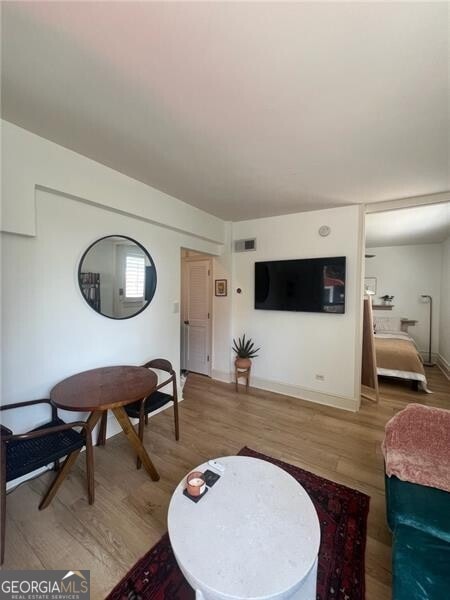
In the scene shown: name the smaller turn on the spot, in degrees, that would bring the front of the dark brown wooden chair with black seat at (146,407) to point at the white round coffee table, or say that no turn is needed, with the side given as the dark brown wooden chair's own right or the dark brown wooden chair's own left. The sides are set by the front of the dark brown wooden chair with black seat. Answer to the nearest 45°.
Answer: approximately 45° to the dark brown wooden chair's own left

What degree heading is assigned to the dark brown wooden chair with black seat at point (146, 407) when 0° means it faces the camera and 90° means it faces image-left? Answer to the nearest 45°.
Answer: approximately 45°

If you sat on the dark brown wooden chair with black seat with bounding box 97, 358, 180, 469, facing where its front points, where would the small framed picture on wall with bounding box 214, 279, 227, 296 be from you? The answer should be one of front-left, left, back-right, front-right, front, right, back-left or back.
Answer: back

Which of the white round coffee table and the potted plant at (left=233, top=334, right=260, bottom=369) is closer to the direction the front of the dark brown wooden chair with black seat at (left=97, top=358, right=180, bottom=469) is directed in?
the white round coffee table

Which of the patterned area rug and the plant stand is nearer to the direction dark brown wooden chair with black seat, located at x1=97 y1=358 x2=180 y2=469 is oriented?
the patterned area rug

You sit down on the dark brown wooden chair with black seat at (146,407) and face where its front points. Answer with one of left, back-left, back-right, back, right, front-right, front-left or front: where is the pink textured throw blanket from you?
left

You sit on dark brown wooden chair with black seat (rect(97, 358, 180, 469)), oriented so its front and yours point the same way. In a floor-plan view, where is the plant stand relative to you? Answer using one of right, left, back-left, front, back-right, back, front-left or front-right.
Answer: back

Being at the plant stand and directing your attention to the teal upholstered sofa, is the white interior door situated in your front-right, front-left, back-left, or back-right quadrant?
back-right

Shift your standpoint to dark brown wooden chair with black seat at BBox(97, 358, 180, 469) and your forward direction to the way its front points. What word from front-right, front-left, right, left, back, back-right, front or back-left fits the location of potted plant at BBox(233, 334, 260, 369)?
back

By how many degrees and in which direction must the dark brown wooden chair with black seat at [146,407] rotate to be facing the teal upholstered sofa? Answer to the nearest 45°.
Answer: approximately 90° to its left

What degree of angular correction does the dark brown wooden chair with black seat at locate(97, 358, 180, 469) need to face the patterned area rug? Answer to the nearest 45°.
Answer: approximately 90° to its left
